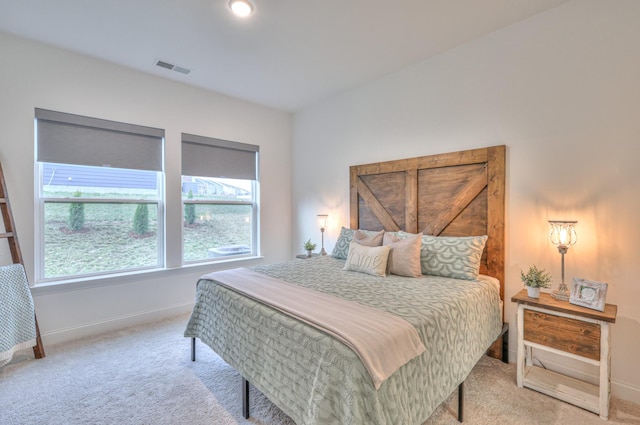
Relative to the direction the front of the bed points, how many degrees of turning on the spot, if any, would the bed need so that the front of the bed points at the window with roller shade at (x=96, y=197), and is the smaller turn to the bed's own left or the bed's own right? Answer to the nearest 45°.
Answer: approximately 45° to the bed's own right

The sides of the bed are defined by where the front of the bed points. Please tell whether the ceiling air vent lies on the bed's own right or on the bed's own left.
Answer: on the bed's own right

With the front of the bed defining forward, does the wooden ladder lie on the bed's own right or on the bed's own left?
on the bed's own right

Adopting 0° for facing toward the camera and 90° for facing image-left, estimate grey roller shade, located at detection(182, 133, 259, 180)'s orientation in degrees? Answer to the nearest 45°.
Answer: approximately 315°

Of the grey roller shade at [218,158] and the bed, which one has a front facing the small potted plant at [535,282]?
the grey roller shade

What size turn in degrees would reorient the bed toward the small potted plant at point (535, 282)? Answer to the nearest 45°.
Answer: approximately 135° to its left

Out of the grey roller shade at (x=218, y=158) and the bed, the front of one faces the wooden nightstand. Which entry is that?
the grey roller shade
